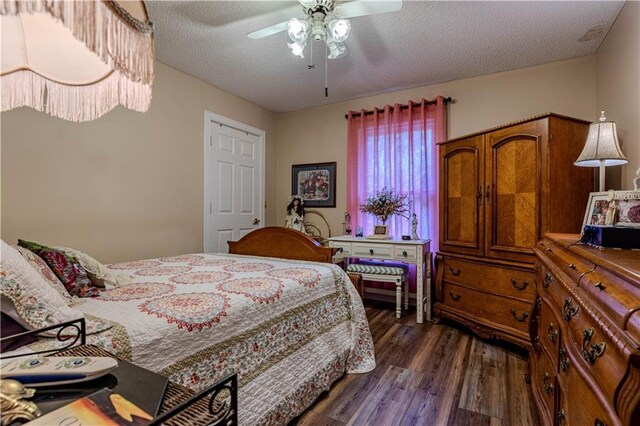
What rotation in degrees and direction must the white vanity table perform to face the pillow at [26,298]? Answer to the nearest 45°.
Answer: approximately 45° to its right

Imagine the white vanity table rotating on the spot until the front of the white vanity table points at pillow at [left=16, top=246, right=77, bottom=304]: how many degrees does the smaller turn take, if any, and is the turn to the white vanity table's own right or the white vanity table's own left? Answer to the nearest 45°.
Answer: approximately 45° to the white vanity table's own right

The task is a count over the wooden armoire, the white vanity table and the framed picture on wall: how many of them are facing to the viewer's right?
0

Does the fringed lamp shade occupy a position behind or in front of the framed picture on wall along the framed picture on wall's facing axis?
in front

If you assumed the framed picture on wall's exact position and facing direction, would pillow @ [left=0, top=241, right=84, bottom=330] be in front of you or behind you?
in front

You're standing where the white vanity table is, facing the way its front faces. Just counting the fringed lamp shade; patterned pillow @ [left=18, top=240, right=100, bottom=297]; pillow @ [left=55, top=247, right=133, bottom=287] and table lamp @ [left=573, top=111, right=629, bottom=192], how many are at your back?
0

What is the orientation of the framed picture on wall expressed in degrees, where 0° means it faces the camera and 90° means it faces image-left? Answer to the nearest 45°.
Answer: approximately 45°

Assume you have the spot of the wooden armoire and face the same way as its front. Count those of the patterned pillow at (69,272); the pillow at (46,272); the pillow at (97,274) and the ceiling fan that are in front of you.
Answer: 4

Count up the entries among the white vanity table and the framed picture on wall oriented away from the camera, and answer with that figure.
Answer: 0

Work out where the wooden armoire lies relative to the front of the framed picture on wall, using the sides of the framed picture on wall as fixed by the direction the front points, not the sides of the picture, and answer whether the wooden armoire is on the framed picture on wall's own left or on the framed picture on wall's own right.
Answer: on the framed picture on wall's own left

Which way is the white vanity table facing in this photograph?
toward the camera

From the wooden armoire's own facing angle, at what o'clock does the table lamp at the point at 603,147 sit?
The table lamp is roughly at 9 o'clock from the wooden armoire.

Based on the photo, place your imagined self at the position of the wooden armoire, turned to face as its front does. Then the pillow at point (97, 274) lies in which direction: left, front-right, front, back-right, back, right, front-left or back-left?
front

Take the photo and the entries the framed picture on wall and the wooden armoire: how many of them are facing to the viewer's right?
0

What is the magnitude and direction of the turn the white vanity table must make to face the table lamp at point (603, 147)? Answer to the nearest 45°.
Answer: approximately 45° to its left

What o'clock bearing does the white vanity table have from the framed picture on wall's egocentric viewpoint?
The white vanity table is roughly at 9 o'clock from the framed picture on wall.

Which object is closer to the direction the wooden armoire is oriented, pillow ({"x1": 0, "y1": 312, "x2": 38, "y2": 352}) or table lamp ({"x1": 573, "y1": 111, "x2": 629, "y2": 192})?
the pillow

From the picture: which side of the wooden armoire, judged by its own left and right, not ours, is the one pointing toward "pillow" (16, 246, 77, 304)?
front

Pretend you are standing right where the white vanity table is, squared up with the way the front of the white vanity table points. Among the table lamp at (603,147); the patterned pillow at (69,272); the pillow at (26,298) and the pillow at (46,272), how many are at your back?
0

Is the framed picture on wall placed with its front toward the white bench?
no
